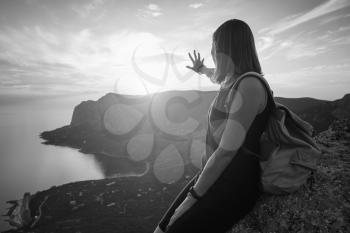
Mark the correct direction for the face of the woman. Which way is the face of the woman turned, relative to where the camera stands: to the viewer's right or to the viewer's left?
to the viewer's left

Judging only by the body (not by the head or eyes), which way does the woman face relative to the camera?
to the viewer's left
